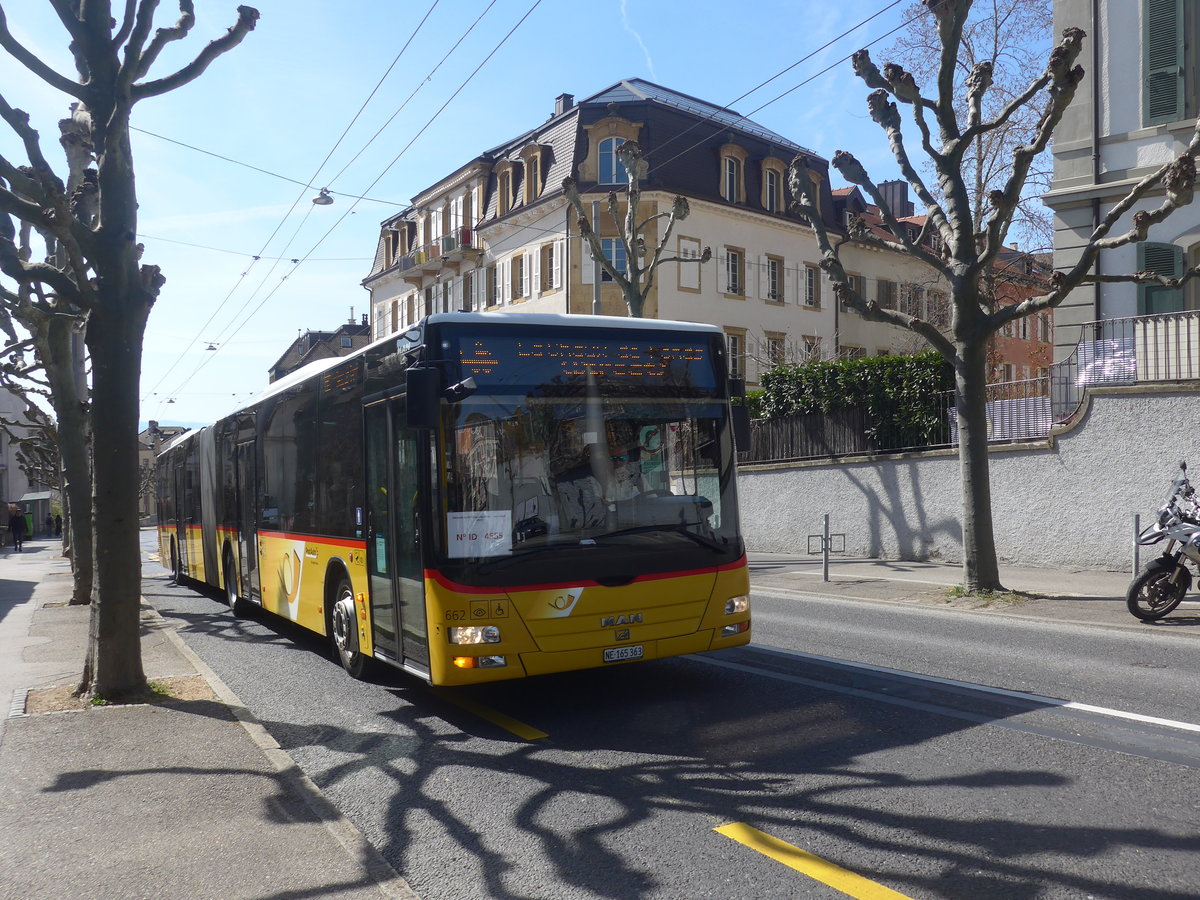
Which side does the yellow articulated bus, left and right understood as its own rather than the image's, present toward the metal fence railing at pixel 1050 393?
left

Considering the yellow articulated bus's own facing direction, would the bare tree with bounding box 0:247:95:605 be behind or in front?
behind

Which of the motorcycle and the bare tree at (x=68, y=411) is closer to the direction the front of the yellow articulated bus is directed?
the motorcycle

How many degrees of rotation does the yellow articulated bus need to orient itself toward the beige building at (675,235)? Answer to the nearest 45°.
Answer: approximately 135° to its left

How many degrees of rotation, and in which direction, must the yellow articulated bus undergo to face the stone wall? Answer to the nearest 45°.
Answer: approximately 90° to its left

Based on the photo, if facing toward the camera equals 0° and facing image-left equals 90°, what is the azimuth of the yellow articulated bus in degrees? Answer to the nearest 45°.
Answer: approximately 315°

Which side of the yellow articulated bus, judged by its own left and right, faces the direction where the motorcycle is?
left
